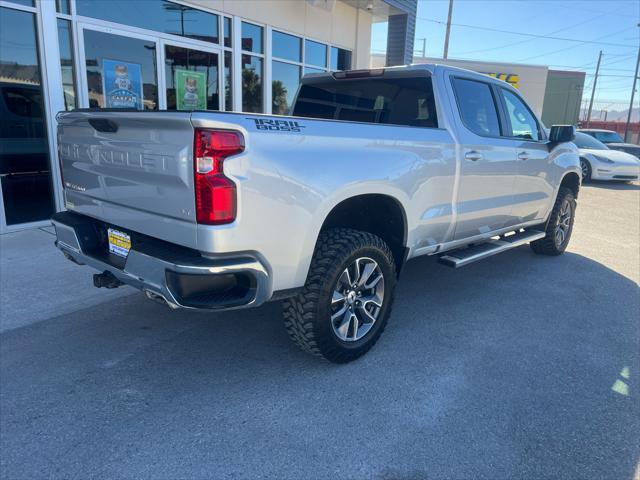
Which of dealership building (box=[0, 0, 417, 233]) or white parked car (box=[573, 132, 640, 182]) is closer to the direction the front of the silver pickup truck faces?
the white parked car

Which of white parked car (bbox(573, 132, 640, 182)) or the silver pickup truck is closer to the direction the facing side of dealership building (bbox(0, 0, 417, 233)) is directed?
the silver pickup truck

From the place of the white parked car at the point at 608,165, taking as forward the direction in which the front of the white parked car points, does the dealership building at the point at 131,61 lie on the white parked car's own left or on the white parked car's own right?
on the white parked car's own right

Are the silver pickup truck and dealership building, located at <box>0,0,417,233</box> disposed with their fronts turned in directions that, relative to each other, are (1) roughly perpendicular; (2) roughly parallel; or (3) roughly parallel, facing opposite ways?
roughly perpendicular

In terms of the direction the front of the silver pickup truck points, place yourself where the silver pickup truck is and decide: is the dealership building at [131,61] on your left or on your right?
on your left

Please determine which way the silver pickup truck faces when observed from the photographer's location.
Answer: facing away from the viewer and to the right of the viewer

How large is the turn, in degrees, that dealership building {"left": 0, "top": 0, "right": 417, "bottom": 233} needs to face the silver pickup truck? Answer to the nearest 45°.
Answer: approximately 45° to its right

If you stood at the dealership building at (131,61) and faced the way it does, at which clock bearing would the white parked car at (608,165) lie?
The white parked car is roughly at 10 o'clock from the dealership building.

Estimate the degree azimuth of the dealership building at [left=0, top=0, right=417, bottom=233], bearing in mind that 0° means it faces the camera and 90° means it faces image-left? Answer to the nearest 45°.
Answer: approximately 315°
